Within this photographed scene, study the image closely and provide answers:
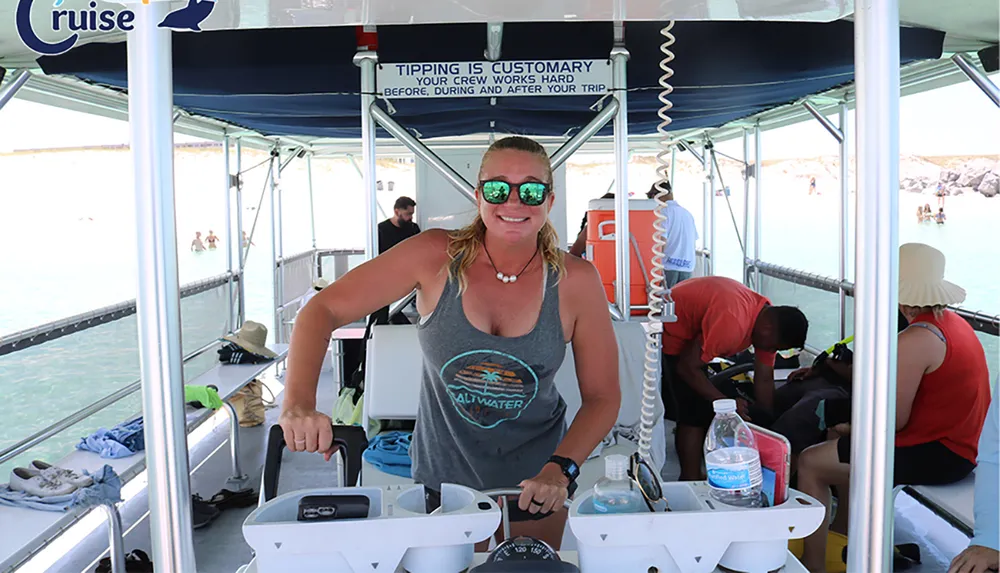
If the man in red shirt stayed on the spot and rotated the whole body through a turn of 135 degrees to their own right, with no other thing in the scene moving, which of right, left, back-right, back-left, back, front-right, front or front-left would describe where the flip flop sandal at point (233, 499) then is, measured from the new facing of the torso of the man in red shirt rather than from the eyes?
front-right

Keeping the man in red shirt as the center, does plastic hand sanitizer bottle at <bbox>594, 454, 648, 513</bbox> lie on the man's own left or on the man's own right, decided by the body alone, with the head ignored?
on the man's own right

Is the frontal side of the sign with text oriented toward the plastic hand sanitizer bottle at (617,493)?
yes

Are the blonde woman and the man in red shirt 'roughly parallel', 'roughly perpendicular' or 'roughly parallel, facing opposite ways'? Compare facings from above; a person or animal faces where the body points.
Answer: roughly perpendicular

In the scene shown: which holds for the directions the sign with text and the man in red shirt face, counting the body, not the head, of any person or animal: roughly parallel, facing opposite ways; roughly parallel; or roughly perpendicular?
roughly perpendicular

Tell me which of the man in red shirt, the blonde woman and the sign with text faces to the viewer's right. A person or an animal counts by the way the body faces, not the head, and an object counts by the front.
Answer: the man in red shirt

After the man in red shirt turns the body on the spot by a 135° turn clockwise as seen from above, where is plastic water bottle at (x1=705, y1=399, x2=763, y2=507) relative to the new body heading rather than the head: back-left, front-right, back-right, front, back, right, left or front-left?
front-left

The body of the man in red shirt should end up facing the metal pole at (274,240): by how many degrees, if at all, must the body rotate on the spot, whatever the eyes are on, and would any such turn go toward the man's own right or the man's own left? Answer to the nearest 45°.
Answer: approximately 135° to the man's own left

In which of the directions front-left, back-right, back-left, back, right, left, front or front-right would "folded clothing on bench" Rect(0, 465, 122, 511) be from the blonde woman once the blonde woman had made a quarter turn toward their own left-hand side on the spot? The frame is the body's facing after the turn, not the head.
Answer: back-left
